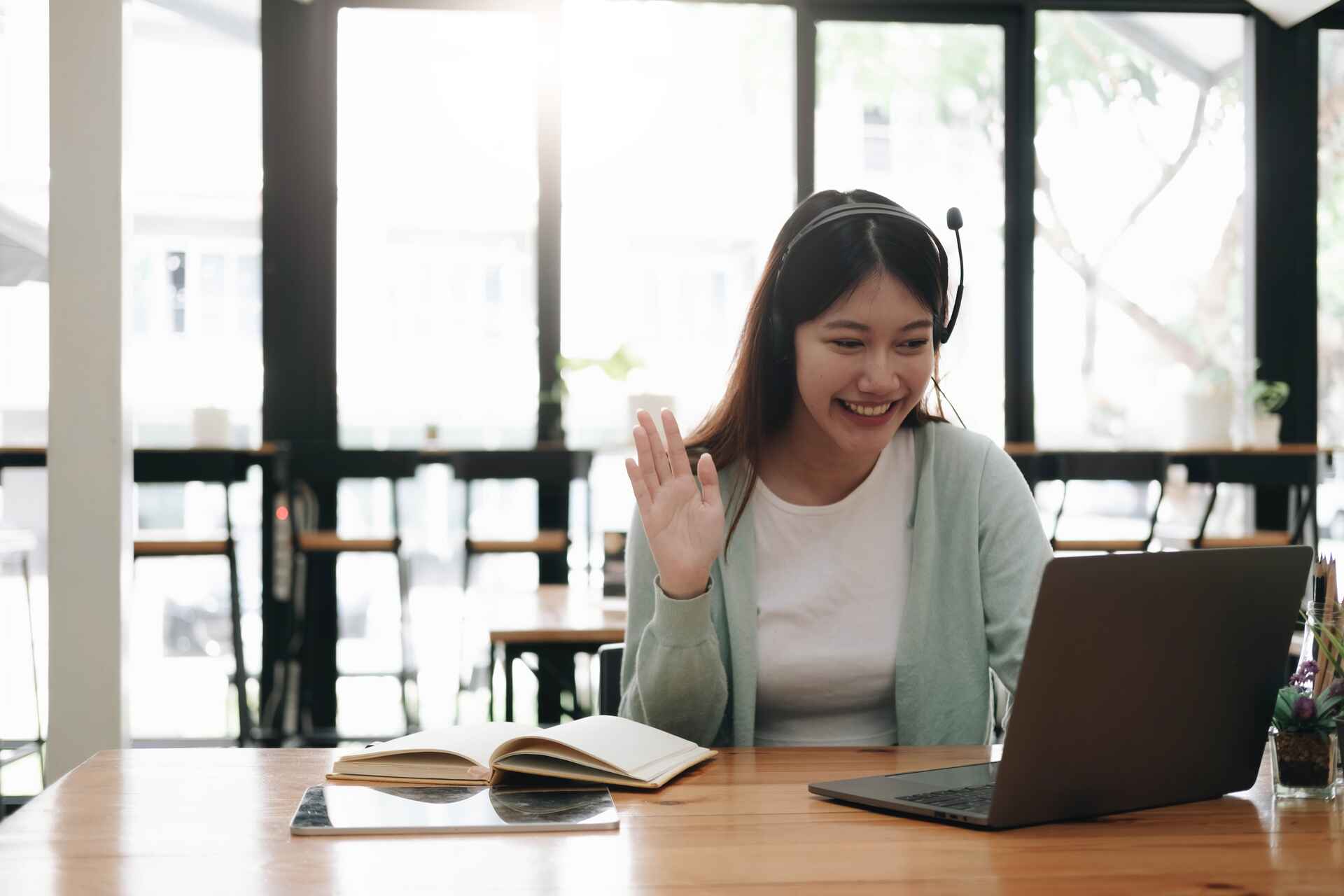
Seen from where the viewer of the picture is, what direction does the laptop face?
facing away from the viewer and to the left of the viewer

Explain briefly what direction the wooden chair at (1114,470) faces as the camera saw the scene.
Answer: facing away from the viewer

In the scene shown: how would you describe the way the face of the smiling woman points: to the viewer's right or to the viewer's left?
to the viewer's right

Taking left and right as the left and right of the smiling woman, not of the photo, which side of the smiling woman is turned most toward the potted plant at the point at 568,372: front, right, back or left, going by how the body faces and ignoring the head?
back

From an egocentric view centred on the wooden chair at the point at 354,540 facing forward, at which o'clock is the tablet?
The tablet is roughly at 6 o'clock from the wooden chair.

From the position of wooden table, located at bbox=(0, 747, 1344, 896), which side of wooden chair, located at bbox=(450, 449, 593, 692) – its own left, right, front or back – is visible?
back

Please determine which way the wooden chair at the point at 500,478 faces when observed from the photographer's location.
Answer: facing away from the viewer

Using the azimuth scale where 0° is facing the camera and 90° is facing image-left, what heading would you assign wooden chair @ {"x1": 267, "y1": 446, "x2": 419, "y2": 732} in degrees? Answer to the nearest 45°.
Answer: approximately 180°

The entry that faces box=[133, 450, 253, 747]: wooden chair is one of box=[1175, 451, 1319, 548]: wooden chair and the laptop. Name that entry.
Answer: the laptop

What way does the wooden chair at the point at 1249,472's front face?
away from the camera

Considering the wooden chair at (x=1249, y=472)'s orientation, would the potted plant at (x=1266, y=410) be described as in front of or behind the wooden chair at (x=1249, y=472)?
in front

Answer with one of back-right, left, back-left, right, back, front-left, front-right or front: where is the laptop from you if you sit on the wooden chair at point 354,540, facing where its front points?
back

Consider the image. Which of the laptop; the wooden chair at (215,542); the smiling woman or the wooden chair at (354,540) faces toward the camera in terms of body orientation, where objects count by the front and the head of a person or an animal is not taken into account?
the smiling woman

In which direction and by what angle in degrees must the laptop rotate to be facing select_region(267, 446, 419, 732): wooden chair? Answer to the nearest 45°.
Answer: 0° — it already faces it

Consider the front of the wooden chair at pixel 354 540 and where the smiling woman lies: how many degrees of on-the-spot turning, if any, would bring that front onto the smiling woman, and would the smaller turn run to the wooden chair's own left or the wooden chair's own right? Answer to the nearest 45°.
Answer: approximately 180°
